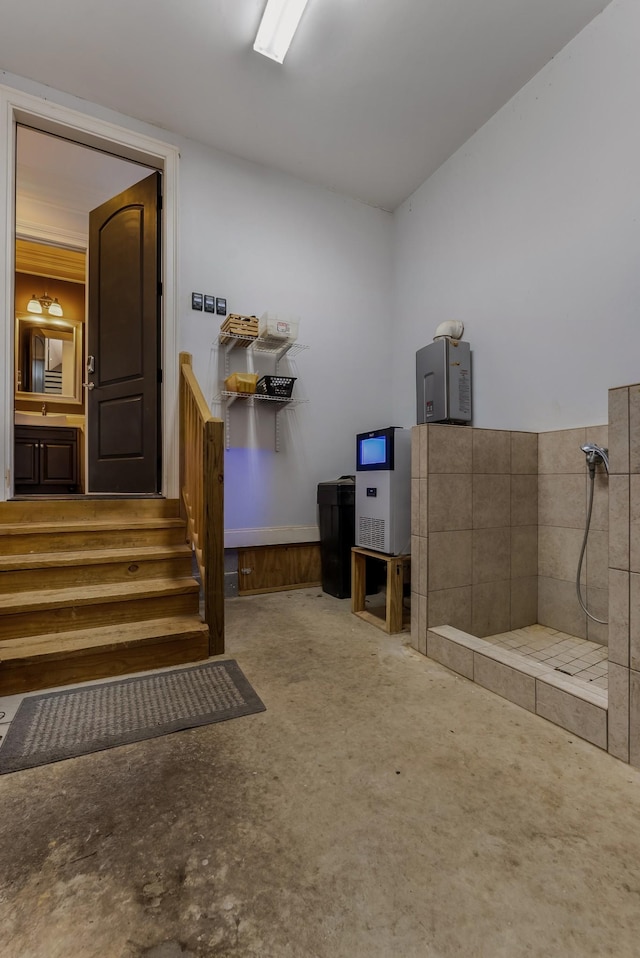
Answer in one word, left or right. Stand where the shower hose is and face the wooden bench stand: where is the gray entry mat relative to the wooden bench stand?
left

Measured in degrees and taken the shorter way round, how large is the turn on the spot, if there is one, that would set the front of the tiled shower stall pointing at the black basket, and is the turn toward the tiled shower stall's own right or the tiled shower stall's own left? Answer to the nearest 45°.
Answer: approximately 45° to the tiled shower stall's own right

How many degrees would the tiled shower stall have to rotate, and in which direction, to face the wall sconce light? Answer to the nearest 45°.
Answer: approximately 45° to its right
